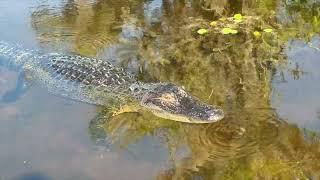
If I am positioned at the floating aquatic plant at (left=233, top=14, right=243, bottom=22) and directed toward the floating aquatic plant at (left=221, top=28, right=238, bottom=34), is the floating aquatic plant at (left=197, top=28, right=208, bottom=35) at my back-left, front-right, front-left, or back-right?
front-right

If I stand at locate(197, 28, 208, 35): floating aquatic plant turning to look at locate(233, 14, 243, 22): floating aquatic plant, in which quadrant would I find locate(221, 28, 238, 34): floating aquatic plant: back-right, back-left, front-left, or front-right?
front-right

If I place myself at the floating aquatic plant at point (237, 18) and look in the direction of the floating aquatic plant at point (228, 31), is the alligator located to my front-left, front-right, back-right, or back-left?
front-right

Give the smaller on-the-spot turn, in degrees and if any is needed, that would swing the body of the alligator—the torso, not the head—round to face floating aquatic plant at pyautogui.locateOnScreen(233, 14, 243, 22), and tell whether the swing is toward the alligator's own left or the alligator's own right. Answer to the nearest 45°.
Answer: approximately 90° to the alligator's own left

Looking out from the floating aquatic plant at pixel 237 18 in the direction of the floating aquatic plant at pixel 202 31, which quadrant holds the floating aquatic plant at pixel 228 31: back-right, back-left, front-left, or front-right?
front-left

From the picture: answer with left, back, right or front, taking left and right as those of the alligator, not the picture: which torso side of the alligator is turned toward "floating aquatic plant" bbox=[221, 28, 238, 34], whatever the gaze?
left

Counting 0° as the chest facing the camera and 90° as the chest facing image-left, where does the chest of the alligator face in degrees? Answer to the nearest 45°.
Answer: approximately 315°
